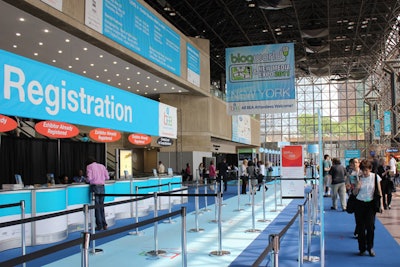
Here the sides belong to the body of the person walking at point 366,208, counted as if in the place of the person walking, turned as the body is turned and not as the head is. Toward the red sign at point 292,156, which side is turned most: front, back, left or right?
back

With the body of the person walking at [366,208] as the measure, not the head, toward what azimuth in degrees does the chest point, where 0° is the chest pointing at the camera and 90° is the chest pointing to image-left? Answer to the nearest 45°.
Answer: approximately 0°

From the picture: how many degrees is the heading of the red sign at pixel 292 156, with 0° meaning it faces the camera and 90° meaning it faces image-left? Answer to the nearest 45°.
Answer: approximately 0°

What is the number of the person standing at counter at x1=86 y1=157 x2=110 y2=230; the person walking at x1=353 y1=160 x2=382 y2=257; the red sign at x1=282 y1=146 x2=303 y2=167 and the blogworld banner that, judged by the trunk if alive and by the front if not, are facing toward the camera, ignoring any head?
3

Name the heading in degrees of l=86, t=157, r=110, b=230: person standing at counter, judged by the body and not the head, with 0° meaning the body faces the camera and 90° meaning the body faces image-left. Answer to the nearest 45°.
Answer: approximately 135°

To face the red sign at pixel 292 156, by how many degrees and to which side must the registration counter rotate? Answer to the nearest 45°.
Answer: approximately 90° to its left

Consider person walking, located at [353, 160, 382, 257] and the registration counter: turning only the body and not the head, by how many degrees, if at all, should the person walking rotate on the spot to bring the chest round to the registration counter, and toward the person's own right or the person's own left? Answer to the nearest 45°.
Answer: approximately 90° to the person's own right
